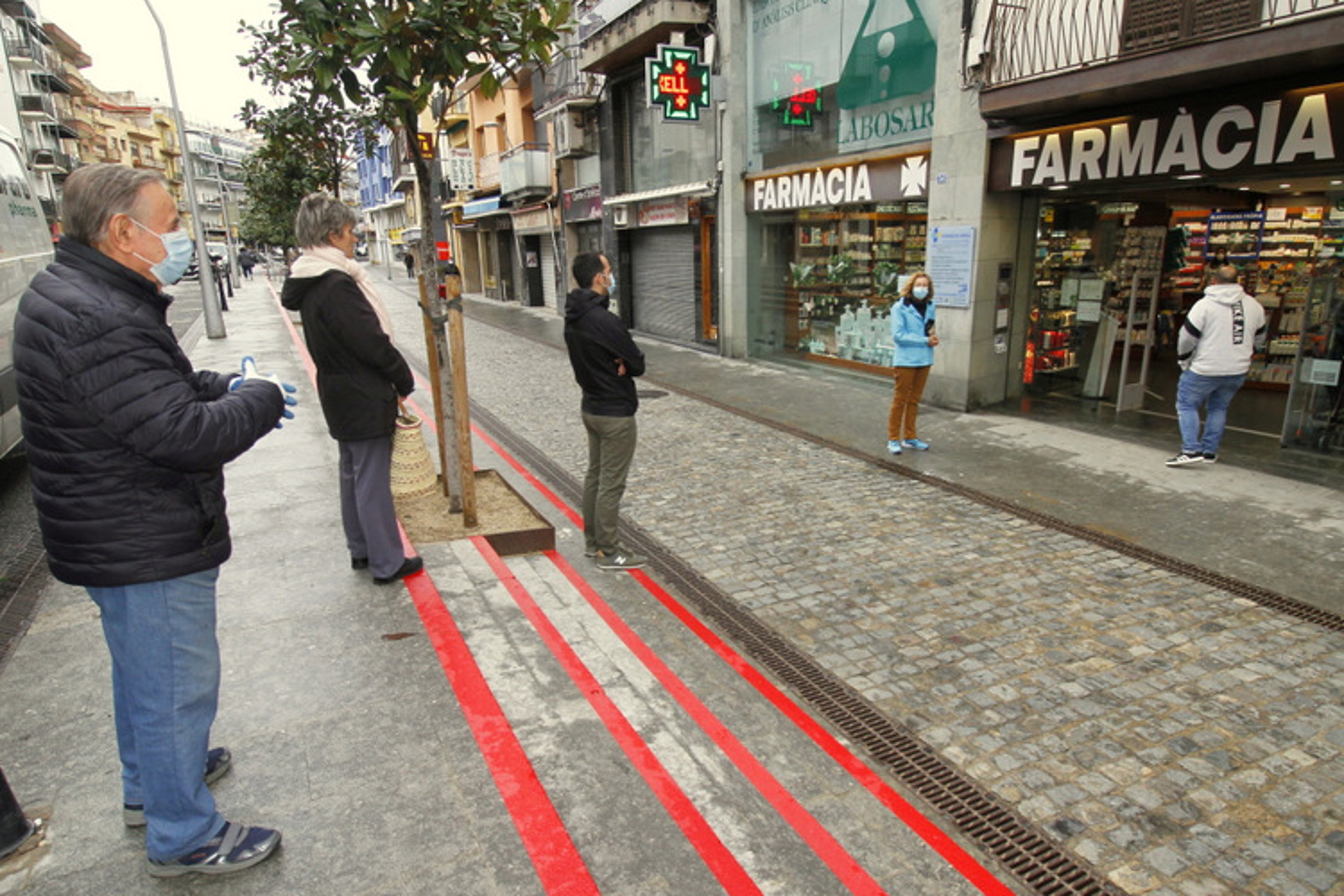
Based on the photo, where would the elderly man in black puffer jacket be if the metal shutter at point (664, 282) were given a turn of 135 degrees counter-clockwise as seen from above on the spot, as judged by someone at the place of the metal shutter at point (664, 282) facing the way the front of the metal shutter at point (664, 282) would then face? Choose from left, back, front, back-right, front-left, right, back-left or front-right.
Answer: right

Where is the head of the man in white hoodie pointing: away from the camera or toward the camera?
away from the camera

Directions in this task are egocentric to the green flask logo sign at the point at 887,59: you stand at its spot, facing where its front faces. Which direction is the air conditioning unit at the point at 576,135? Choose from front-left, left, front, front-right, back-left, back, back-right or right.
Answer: right

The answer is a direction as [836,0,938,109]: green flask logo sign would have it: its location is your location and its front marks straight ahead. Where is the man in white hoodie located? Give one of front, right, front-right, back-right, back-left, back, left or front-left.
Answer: left

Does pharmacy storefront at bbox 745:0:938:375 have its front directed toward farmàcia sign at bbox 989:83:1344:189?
no

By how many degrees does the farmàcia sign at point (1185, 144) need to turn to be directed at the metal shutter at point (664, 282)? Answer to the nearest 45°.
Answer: approximately 90° to its right

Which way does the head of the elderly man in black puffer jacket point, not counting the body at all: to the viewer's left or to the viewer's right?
to the viewer's right

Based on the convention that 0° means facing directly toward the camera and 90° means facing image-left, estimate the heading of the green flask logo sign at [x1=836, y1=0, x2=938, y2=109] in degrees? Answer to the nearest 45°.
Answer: approximately 45°

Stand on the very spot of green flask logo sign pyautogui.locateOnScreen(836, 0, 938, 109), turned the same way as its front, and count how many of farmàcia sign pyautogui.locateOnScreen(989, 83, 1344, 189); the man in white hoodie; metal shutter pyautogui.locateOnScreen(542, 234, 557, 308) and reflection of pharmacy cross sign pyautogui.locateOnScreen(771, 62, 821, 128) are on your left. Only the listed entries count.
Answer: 2

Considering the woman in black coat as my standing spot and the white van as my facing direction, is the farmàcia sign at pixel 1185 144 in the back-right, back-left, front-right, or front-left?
back-right

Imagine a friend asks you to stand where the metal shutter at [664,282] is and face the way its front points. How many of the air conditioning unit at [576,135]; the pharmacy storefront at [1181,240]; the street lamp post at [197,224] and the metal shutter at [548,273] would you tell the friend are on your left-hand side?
1

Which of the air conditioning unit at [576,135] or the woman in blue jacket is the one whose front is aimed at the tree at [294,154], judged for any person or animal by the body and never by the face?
the air conditioning unit

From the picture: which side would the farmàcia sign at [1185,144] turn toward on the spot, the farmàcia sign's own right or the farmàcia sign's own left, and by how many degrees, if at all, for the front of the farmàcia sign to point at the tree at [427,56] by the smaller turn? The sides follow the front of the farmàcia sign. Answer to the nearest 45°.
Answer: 0° — it already faces it
